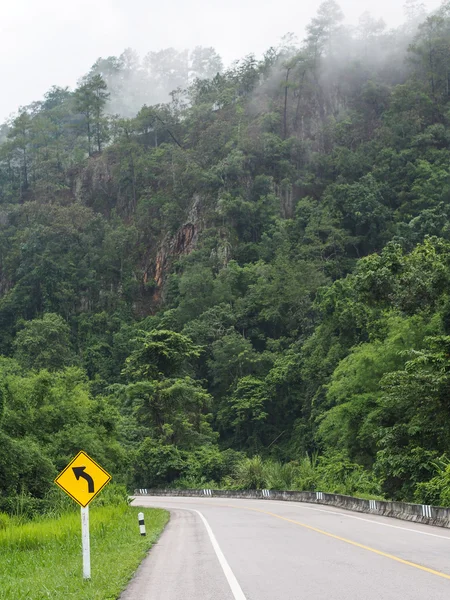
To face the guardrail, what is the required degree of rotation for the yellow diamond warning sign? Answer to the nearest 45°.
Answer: approximately 135° to its left

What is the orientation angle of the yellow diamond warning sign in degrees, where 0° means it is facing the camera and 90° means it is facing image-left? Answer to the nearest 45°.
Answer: approximately 0°
